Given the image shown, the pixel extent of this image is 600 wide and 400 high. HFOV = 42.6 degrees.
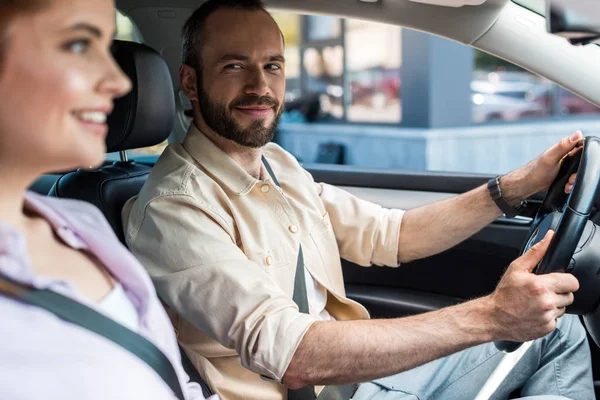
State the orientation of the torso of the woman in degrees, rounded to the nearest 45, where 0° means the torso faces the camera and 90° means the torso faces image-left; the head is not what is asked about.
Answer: approximately 315°

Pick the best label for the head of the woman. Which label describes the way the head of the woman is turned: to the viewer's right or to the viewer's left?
to the viewer's right

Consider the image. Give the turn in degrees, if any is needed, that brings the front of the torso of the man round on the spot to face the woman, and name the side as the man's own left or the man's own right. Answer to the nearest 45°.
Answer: approximately 45° to the man's own right

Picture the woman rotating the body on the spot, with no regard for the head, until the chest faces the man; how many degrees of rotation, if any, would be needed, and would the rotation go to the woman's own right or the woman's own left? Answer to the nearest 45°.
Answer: approximately 90° to the woman's own left

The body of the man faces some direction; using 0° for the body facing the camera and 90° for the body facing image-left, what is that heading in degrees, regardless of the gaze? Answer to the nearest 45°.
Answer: approximately 315°
